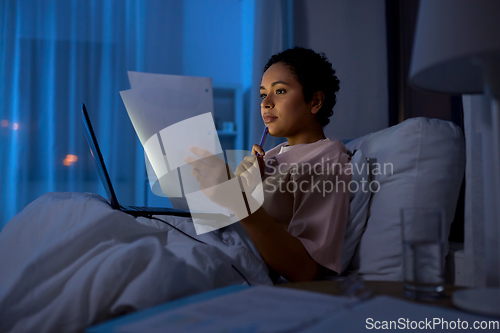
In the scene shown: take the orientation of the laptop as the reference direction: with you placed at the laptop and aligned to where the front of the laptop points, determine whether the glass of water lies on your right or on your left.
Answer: on your right

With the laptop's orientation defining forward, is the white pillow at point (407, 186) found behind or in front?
in front

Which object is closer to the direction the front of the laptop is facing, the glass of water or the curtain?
the glass of water

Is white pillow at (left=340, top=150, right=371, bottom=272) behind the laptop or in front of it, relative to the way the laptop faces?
in front

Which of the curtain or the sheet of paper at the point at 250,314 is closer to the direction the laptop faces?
the sheet of paper

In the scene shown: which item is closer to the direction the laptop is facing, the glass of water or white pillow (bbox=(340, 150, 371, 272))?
the white pillow

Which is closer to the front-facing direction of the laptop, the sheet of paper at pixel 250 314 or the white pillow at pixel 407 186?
the white pillow

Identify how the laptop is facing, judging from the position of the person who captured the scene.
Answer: facing to the right of the viewer

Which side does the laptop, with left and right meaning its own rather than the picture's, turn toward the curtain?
left
